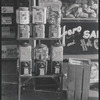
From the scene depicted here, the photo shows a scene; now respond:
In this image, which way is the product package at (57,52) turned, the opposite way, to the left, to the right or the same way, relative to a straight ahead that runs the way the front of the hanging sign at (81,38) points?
the same way

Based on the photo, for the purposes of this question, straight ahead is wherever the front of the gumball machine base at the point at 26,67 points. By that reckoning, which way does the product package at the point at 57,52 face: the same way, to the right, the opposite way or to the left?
the same way

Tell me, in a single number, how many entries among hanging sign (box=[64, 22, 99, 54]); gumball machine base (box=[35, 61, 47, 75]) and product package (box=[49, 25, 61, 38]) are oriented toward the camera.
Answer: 3

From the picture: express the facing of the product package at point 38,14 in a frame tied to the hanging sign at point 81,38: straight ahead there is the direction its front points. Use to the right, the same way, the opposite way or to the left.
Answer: the same way

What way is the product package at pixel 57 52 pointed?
toward the camera

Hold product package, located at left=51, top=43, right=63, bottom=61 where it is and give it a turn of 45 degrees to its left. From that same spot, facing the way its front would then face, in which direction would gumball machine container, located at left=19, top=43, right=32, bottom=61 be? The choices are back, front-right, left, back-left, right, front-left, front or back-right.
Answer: back-right

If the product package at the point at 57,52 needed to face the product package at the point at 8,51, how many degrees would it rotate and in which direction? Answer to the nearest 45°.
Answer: approximately 135° to its right

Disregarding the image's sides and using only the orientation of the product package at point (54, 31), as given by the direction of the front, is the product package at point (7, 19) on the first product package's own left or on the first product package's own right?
on the first product package's own right

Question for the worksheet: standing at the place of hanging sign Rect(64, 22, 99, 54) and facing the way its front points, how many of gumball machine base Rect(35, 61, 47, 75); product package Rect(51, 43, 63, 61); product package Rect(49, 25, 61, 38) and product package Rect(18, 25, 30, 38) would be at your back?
0

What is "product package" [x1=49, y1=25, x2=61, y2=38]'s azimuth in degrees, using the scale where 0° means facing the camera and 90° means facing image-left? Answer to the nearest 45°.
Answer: approximately 0°

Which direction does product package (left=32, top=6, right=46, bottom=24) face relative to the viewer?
toward the camera

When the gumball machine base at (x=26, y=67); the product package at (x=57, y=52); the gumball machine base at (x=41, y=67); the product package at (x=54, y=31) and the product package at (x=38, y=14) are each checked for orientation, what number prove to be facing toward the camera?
5

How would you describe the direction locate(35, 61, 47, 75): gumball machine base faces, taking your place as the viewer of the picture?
facing the viewer
